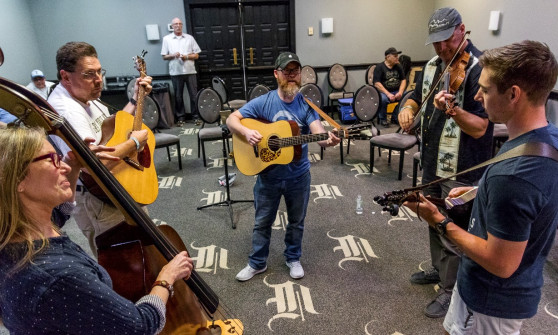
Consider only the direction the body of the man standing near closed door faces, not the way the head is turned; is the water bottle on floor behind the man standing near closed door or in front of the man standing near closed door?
in front

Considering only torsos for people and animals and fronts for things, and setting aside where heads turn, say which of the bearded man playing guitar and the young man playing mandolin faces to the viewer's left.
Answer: the young man playing mandolin

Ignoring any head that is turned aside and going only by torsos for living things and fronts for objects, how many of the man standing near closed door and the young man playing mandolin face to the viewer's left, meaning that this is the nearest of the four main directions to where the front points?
1

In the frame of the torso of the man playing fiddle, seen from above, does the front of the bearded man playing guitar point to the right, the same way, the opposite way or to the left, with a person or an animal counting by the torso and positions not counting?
to the left

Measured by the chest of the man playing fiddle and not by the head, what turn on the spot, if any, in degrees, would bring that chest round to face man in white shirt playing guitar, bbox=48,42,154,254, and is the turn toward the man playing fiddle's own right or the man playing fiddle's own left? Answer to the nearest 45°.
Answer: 0° — they already face them

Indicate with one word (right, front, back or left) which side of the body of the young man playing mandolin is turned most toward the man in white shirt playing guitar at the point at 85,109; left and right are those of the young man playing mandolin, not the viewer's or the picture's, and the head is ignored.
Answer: front

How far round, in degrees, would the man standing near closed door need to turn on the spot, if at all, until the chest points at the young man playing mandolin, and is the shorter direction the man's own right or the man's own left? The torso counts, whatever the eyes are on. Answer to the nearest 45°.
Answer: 0° — they already face them

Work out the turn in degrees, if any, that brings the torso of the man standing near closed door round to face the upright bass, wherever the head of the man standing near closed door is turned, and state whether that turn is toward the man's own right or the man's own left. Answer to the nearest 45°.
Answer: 0° — they already face it

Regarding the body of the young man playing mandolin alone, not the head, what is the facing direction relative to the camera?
to the viewer's left

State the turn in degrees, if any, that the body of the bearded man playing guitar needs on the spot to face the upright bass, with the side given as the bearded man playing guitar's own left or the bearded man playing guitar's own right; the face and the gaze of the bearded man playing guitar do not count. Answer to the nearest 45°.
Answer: approximately 45° to the bearded man playing guitar's own right

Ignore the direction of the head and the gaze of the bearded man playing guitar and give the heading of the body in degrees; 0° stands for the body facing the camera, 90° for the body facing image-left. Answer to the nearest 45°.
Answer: approximately 0°

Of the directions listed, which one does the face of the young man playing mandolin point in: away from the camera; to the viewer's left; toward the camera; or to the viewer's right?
to the viewer's left
